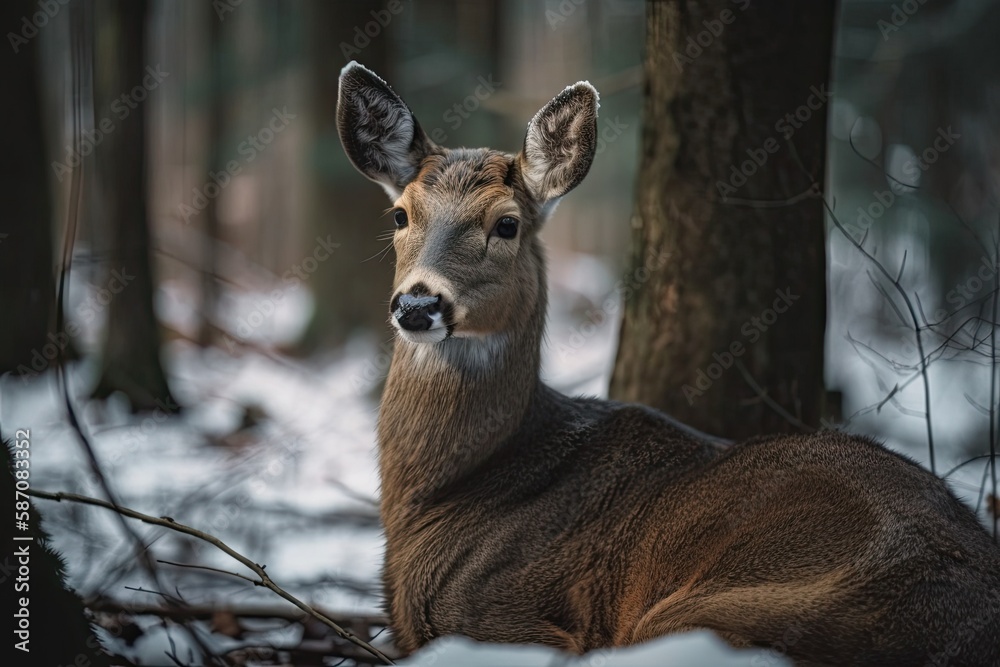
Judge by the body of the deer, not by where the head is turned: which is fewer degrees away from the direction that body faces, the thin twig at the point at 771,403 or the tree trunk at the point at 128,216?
the tree trunk

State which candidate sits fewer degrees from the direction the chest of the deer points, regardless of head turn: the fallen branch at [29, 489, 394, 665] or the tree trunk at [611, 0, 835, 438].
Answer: the fallen branch

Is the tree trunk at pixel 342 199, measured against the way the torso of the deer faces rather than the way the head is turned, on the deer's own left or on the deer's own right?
on the deer's own right

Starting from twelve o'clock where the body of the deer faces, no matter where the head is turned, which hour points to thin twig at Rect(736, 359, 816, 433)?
The thin twig is roughly at 4 o'clock from the deer.

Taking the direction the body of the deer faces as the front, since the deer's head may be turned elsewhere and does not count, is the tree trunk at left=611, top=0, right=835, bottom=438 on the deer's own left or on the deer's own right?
on the deer's own right

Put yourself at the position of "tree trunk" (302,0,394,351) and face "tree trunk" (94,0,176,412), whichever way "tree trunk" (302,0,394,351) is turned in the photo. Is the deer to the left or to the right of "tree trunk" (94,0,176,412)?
left

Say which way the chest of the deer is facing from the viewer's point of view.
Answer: to the viewer's left

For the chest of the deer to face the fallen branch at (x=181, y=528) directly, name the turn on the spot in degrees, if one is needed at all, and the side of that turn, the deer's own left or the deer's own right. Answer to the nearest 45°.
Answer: approximately 45° to the deer's own left
